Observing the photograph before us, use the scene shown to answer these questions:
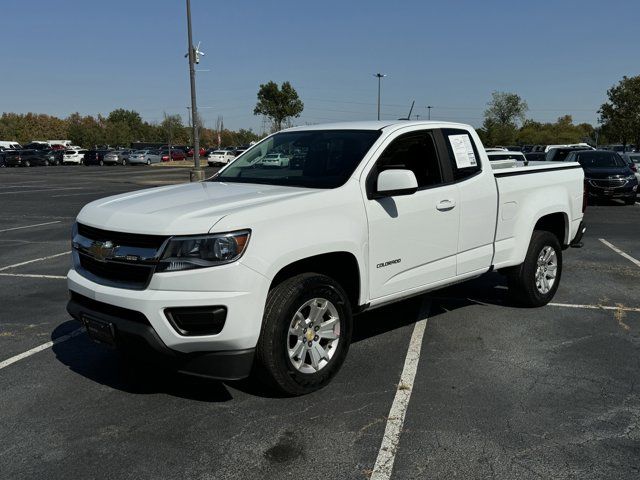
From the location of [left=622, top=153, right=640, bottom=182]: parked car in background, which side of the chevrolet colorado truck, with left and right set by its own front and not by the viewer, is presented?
back

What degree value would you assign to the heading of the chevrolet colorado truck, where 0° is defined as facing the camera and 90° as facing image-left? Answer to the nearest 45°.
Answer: approximately 45°

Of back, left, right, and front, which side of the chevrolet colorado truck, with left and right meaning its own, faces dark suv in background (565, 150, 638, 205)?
back
